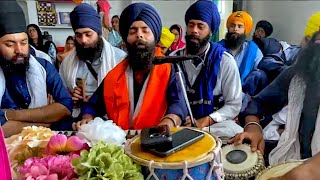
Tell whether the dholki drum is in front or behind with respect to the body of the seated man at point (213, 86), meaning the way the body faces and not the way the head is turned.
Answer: in front

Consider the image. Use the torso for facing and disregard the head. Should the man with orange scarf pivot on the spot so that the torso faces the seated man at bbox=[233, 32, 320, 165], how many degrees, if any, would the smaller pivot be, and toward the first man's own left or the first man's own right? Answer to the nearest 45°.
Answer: approximately 45° to the first man's own left

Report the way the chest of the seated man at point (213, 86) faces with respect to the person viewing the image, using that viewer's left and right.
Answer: facing the viewer and to the left of the viewer

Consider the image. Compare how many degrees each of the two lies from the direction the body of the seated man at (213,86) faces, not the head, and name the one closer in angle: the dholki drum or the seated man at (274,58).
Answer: the dholki drum

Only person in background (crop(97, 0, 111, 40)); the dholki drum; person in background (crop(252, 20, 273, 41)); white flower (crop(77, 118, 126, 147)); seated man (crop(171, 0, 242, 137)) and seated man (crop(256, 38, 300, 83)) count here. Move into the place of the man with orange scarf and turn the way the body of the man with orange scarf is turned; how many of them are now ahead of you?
2

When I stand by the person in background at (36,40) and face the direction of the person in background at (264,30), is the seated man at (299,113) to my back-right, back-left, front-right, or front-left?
front-right

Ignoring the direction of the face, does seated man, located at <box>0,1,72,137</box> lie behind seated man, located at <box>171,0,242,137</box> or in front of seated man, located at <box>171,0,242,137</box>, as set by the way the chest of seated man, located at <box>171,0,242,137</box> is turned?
in front

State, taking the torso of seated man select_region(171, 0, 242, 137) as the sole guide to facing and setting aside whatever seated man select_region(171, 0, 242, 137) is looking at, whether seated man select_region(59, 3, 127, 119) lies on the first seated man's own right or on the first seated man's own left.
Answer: on the first seated man's own right

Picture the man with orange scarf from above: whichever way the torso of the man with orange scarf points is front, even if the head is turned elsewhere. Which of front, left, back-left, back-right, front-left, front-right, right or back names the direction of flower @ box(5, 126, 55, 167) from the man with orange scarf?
front-right

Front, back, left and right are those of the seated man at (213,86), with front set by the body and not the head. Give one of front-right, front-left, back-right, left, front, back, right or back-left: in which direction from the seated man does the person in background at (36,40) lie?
right

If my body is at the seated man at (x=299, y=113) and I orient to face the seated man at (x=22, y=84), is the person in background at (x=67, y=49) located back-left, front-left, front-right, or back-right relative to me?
front-right

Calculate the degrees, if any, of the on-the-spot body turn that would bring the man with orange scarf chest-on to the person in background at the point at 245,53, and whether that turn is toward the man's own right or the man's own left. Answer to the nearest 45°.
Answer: approximately 135° to the man's own left

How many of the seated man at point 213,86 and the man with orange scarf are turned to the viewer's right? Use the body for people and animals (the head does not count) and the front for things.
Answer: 0

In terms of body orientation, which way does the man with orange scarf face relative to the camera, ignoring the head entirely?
toward the camera

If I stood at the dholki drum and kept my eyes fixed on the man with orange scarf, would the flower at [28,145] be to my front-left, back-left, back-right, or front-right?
front-left

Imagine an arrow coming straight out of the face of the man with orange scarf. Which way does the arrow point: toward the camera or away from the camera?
toward the camera

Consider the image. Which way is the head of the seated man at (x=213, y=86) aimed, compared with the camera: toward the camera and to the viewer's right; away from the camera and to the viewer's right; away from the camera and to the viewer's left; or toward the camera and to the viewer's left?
toward the camera and to the viewer's left

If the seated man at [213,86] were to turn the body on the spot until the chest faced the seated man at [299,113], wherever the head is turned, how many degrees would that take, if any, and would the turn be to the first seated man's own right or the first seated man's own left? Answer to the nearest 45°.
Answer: approximately 90° to the first seated man's own left
